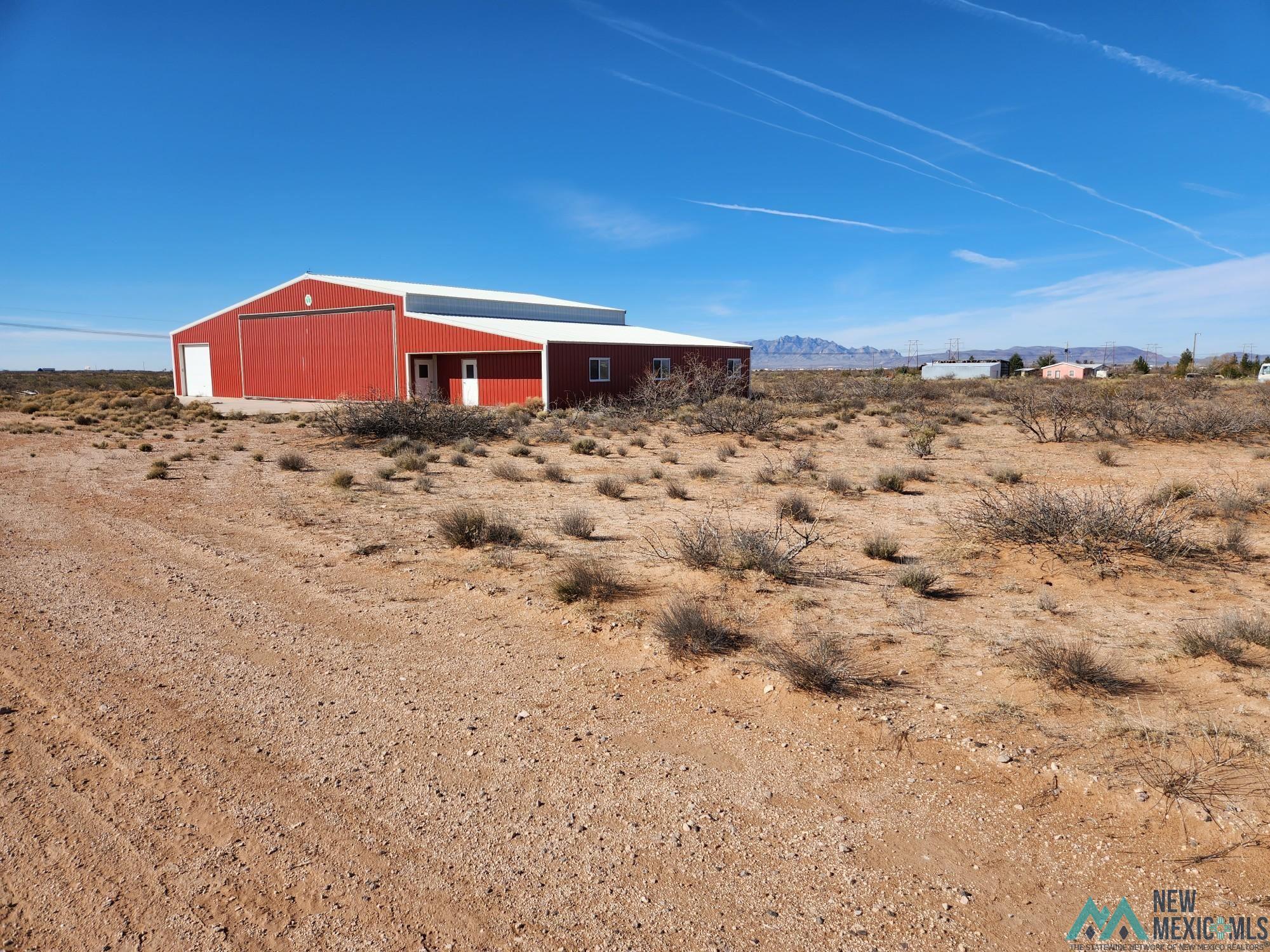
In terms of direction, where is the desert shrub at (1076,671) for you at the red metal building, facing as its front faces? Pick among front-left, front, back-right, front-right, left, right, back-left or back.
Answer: front-left

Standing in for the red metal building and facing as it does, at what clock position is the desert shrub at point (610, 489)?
The desert shrub is roughly at 10 o'clock from the red metal building.

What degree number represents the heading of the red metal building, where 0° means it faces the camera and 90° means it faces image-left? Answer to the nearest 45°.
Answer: approximately 45°

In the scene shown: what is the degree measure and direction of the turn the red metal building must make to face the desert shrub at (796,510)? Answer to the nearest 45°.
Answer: approximately 45° to its left

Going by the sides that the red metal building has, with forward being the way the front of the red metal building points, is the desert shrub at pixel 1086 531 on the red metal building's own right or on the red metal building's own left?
on the red metal building's own left

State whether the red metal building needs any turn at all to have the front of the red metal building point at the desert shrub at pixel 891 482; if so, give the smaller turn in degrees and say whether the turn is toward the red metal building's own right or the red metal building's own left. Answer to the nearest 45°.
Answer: approximately 45° to the red metal building's own left

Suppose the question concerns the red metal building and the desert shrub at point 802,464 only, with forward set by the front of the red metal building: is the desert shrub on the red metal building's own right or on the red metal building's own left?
on the red metal building's own left

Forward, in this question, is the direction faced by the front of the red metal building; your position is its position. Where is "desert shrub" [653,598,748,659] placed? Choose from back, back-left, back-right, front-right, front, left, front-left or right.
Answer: front-left

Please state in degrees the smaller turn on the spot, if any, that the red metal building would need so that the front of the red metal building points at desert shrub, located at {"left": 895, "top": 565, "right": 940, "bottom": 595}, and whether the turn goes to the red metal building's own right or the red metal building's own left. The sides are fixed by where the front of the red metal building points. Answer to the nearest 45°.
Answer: approximately 45° to the red metal building's own left

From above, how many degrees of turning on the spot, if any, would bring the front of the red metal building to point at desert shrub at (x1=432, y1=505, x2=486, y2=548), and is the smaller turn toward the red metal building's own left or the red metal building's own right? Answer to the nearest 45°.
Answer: approximately 45° to the red metal building's own left

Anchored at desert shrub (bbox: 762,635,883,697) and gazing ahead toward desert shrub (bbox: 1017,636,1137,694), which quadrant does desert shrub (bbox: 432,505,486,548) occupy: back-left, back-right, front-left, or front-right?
back-left
